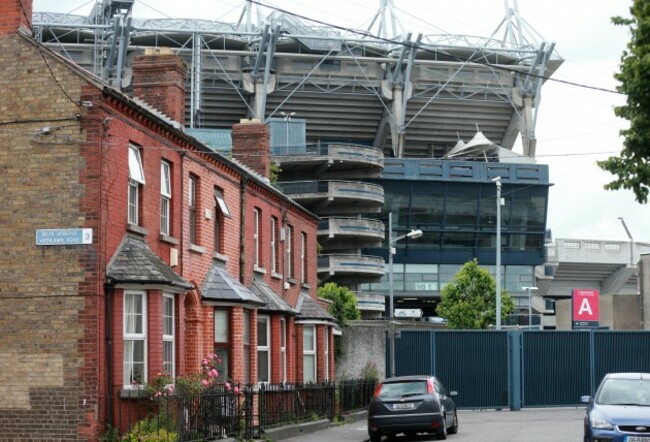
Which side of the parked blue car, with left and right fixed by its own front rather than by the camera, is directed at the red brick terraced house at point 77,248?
right

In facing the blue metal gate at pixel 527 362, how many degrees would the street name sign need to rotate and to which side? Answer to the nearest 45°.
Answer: approximately 135° to its left

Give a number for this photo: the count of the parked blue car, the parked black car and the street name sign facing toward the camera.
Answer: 2

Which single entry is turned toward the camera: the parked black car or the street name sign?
the street name sign

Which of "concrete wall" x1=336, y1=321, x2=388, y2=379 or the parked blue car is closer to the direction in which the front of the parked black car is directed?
the concrete wall

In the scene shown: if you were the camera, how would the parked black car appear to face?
facing away from the viewer and to the right of the viewer

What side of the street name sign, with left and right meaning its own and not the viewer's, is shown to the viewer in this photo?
front

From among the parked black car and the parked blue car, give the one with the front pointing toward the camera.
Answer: the parked blue car

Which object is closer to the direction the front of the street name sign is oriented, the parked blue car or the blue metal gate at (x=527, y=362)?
the parked blue car

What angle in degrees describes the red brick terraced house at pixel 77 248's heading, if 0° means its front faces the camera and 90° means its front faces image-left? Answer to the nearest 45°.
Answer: approximately 315°

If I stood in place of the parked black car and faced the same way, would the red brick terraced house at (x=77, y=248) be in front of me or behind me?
behind

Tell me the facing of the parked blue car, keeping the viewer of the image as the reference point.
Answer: facing the viewer

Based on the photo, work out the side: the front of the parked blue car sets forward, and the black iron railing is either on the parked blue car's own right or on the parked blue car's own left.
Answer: on the parked blue car's own right
